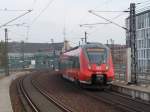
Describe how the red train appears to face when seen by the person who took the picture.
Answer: facing the viewer and to the right of the viewer
